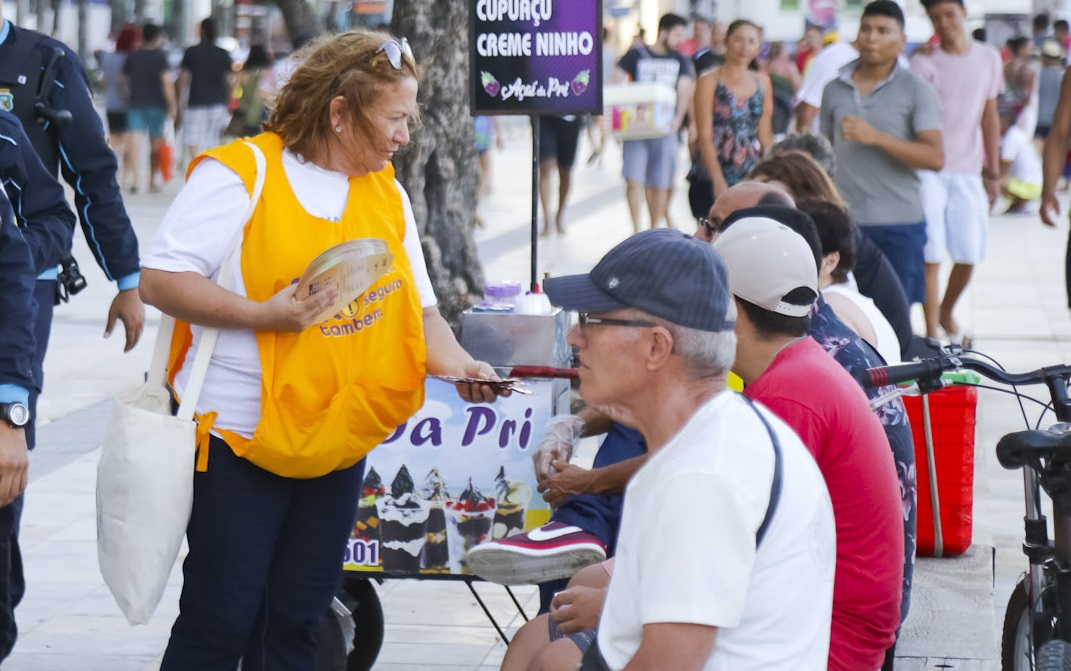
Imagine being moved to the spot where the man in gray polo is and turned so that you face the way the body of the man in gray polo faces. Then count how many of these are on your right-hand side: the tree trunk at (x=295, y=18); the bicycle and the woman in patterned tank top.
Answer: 2

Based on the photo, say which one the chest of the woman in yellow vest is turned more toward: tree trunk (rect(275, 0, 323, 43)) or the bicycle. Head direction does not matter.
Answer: the bicycle

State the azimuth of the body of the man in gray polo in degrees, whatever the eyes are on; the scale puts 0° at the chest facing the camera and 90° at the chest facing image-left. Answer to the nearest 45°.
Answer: approximately 45°

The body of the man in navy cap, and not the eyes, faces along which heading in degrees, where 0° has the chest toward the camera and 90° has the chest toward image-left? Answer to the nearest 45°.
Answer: approximately 90°

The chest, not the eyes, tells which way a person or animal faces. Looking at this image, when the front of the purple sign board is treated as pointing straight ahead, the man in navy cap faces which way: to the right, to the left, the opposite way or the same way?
to the right

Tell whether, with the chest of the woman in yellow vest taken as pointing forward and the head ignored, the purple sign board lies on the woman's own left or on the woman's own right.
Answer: on the woman's own left

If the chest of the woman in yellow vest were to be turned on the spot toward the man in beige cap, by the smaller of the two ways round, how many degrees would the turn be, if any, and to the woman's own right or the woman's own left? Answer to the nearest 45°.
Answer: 0° — they already face them

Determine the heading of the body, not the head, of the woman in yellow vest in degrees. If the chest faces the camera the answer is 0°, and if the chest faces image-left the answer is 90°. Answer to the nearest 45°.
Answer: approximately 315°

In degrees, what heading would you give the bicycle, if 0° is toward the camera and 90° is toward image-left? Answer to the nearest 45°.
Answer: approximately 180°

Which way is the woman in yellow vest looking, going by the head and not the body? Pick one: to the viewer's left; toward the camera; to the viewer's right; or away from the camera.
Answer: to the viewer's right

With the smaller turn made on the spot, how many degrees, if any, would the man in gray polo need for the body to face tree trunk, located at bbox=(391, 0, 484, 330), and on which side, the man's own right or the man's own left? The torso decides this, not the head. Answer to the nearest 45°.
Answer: approximately 45° to the man's own right
